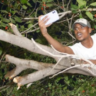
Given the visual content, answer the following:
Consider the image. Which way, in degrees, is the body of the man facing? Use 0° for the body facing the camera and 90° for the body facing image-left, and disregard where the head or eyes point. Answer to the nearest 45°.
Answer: approximately 45°
